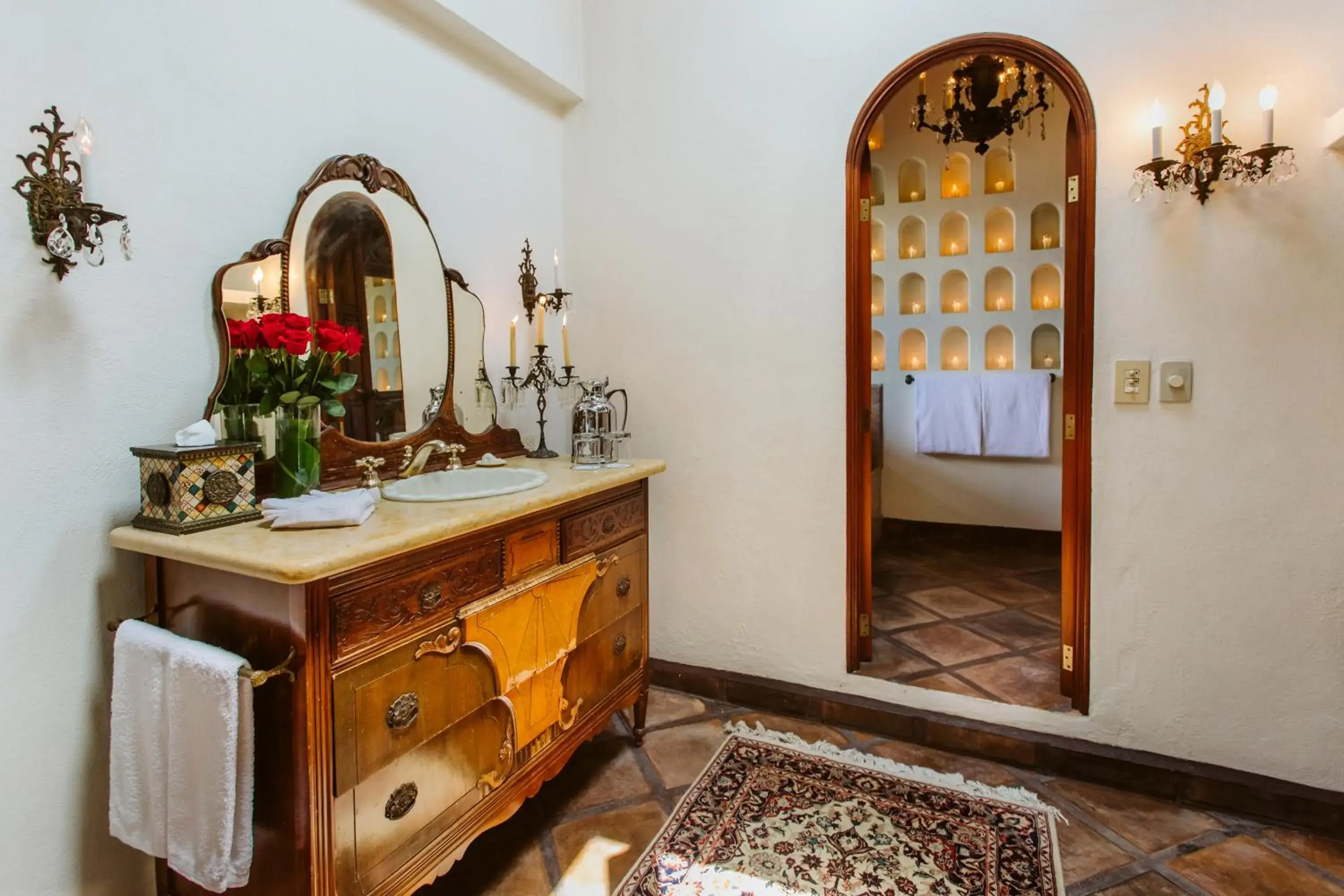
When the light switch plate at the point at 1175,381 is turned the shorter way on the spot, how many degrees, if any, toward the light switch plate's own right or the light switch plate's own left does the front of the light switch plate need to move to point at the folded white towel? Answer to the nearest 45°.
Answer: approximately 45° to the light switch plate's own right

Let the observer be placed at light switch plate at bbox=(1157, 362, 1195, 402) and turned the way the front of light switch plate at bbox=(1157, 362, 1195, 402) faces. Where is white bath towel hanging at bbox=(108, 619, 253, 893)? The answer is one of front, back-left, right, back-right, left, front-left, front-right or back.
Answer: front-right

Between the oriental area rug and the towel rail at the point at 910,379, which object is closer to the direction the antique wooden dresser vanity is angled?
the oriental area rug

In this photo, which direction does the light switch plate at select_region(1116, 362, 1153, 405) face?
toward the camera

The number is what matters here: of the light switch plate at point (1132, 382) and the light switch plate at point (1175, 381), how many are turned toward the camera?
2

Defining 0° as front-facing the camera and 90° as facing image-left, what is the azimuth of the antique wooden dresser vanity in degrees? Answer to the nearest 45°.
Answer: approximately 315°

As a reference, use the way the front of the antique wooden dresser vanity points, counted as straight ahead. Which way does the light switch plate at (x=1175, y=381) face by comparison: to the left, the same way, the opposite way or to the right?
to the right

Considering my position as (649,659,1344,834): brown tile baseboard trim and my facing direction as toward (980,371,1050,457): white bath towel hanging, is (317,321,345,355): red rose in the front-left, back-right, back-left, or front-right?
back-left

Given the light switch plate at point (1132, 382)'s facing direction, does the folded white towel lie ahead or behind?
ahead

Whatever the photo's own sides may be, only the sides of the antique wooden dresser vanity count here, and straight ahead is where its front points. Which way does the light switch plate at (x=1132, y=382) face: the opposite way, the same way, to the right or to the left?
to the right

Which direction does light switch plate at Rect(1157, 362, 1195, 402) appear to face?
toward the camera

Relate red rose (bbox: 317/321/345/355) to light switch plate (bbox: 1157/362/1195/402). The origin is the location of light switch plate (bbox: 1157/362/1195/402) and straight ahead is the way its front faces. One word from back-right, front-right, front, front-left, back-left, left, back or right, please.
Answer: front-right

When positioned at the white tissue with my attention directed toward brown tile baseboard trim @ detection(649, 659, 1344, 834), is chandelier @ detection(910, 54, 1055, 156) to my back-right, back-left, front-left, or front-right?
front-left

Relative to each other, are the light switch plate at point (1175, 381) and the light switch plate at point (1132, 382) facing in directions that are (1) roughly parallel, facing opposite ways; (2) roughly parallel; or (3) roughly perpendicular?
roughly parallel
